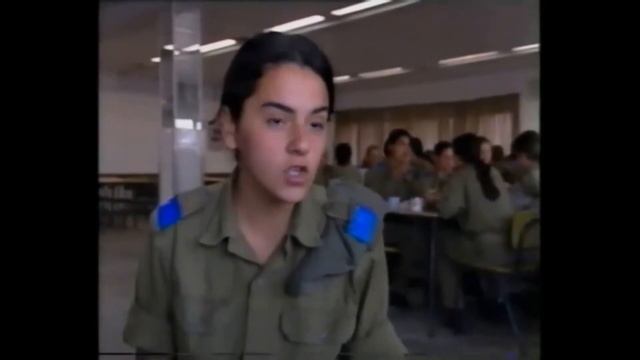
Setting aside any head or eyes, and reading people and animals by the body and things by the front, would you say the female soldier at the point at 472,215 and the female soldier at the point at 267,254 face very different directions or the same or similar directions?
very different directions

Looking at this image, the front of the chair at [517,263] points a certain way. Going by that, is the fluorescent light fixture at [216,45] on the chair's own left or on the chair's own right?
on the chair's own left

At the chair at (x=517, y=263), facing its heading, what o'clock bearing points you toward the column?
The column is roughly at 10 o'clock from the chair.

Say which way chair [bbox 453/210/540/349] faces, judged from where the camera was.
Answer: facing away from the viewer and to the left of the viewer

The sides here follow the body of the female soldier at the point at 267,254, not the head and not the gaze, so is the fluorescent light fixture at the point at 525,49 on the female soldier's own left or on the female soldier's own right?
on the female soldier's own left
